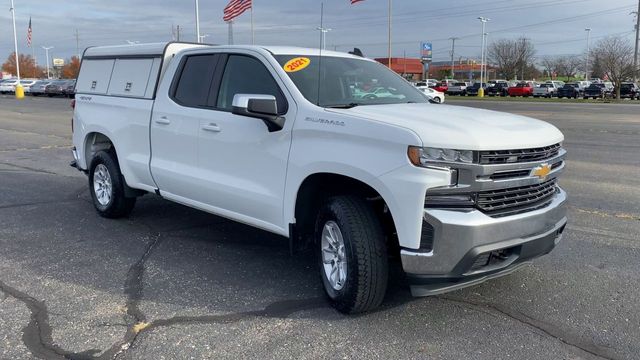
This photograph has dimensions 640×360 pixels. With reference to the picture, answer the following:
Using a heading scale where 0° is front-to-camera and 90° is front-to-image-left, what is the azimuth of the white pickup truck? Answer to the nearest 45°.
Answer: approximately 315°

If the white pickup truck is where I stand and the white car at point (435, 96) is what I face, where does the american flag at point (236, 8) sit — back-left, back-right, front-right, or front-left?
front-left

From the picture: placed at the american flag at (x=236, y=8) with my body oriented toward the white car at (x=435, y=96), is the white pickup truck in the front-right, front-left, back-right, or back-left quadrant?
front-right

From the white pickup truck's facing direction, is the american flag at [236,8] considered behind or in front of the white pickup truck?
behind

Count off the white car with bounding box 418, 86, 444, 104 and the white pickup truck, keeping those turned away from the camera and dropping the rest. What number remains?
0

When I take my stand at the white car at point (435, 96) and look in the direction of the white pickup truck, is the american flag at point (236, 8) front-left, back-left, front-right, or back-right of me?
back-right
